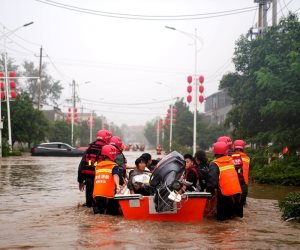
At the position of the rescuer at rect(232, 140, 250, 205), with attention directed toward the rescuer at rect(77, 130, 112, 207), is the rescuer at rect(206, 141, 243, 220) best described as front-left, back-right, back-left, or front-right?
front-left

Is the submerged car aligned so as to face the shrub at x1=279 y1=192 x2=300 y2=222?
no

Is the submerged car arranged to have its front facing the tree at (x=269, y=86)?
no

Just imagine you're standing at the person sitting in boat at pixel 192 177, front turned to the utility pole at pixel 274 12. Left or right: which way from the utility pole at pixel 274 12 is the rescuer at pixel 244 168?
right
